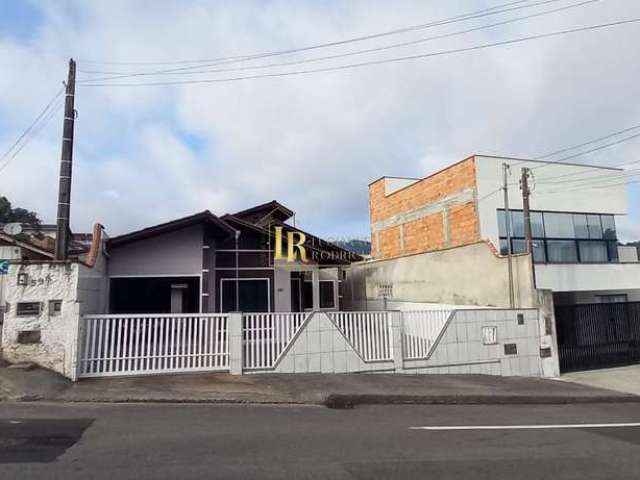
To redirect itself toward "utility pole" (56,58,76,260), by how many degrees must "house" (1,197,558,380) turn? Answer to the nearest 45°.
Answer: approximately 45° to its right

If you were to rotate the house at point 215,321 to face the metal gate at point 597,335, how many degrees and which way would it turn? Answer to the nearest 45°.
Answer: approximately 90° to its left

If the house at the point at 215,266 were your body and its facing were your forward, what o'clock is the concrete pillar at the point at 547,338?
The concrete pillar is roughly at 10 o'clock from the house.

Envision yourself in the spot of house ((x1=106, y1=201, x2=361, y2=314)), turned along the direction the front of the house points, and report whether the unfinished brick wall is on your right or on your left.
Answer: on your left

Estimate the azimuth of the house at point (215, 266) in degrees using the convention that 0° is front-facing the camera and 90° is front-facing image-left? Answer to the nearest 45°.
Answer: approximately 0°

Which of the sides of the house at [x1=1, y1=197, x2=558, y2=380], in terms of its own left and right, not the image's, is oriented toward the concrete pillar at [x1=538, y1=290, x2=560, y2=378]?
left

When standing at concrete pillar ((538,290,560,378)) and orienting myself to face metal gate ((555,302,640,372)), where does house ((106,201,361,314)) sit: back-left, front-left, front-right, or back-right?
back-left

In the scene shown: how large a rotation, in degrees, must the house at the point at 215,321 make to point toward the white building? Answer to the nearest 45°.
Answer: approximately 135° to its left

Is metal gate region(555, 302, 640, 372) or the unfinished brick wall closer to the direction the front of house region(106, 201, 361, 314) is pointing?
the metal gate

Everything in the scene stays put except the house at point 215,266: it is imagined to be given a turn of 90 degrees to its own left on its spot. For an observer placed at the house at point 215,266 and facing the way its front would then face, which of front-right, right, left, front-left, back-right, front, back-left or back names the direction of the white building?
front
